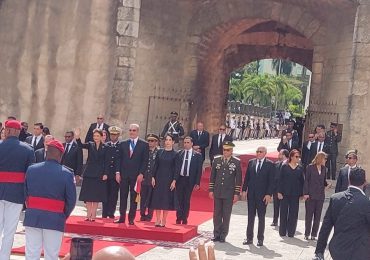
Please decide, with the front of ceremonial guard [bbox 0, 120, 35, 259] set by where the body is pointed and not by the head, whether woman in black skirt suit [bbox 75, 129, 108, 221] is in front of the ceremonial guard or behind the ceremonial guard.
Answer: in front

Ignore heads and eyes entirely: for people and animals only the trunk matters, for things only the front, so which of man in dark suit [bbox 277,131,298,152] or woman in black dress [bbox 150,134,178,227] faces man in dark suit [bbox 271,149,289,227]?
man in dark suit [bbox 277,131,298,152]

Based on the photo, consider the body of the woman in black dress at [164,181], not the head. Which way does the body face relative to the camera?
toward the camera

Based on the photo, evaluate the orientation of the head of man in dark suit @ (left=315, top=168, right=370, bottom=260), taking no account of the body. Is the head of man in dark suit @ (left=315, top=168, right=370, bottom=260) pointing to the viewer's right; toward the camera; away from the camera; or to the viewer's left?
away from the camera

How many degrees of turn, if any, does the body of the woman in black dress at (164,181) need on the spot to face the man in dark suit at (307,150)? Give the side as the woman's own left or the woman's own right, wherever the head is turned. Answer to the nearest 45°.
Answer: approximately 135° to the woman's own left

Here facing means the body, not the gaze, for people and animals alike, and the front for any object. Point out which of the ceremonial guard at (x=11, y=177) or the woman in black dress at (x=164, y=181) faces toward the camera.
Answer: the woman in black dress

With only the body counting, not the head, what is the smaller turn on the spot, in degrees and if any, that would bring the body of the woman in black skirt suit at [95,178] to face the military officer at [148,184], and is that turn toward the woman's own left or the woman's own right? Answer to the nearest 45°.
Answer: approximately 90° to the woman's own left

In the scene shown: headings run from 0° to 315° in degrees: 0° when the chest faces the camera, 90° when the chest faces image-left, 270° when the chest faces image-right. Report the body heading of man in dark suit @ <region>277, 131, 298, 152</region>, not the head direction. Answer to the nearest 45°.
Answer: approximately 0°

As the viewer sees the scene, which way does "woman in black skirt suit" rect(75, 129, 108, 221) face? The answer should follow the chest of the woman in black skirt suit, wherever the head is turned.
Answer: toward the camera

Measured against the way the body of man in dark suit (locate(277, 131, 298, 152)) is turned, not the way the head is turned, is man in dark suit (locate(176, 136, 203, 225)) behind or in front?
in front
